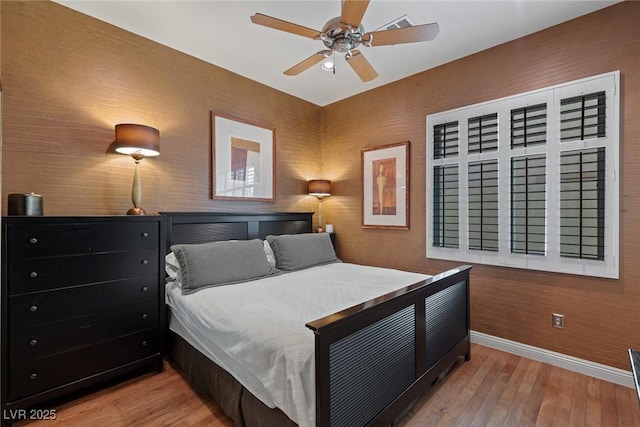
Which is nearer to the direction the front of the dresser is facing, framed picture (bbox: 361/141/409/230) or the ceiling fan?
the ceiling fan

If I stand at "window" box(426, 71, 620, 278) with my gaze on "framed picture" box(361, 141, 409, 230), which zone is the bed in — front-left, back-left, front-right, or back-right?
front-left

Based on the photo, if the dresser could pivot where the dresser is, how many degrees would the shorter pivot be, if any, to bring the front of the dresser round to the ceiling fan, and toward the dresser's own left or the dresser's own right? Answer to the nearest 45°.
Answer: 0° — it already faces it

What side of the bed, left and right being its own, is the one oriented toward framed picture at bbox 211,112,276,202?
back

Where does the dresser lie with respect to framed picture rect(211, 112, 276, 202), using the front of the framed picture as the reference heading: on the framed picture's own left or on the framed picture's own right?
on the framed picture's own right

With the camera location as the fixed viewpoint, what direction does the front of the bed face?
facing the viewer and to the right of the viewer

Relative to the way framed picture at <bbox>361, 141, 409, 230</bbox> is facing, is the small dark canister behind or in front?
in front

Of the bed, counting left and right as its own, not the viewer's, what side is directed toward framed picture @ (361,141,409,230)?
left

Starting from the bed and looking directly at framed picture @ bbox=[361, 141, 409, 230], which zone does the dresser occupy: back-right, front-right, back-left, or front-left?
back-left

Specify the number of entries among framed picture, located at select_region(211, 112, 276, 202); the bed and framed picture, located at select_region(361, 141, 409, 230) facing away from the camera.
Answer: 0

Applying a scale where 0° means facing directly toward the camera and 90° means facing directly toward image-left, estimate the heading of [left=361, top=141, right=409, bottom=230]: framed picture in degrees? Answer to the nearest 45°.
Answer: approximately 45°

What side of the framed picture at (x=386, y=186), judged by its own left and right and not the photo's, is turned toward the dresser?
front

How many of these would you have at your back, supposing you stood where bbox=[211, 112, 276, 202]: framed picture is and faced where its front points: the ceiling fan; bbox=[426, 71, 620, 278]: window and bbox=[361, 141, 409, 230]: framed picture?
0

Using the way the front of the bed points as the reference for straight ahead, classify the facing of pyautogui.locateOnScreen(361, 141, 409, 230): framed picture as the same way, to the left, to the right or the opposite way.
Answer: to the right

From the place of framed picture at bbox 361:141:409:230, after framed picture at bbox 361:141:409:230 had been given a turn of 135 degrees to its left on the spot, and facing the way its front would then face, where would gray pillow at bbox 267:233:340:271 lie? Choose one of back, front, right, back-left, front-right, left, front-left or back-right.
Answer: back-right

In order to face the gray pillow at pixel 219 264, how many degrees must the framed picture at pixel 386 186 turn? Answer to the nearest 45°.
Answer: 0° — it already faces it

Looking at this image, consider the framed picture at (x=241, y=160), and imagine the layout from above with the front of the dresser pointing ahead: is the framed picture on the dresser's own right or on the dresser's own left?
on the dresser's own left

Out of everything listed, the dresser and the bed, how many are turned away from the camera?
0

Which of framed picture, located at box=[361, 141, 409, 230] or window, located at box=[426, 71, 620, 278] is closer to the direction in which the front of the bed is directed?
the window
